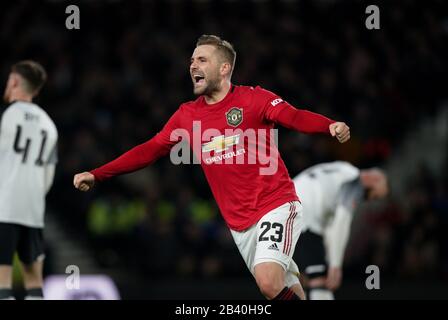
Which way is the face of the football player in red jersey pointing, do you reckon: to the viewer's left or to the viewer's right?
to the viewer's left

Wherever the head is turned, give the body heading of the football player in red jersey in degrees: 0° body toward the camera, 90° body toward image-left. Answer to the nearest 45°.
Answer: approximately 45°
